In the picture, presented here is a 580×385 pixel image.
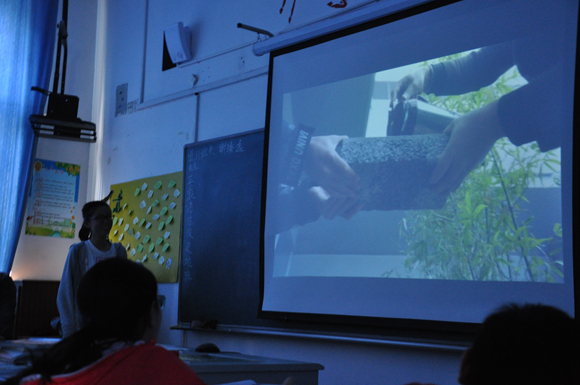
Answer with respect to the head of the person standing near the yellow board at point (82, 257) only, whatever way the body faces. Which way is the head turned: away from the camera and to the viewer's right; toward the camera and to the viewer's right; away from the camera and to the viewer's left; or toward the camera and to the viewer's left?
toward the camera and to the viewer's right

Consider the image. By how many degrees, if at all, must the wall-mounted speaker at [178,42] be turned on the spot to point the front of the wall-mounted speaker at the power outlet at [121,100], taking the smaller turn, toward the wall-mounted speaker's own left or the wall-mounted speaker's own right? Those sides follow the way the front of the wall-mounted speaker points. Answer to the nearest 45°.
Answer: approximately 90° to the wall-mounted speaker's own right

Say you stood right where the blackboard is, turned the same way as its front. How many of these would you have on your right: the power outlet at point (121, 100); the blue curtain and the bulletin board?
3

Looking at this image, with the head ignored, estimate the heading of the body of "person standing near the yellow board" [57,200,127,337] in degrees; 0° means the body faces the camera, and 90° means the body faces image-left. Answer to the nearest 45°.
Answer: approximately 315°

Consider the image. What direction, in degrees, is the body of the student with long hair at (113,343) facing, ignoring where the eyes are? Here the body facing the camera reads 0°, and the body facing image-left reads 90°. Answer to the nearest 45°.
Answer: approximately 225°

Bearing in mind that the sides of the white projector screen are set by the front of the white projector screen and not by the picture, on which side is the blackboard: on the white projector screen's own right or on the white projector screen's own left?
on the white projector screen's own right

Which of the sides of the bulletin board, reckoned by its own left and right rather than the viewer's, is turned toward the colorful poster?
right

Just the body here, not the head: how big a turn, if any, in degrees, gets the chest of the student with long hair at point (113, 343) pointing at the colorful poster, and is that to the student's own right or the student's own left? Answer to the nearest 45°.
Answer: approximately 45° to the student's own left

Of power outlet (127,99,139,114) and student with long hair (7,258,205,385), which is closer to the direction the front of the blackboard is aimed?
the student with long hair
